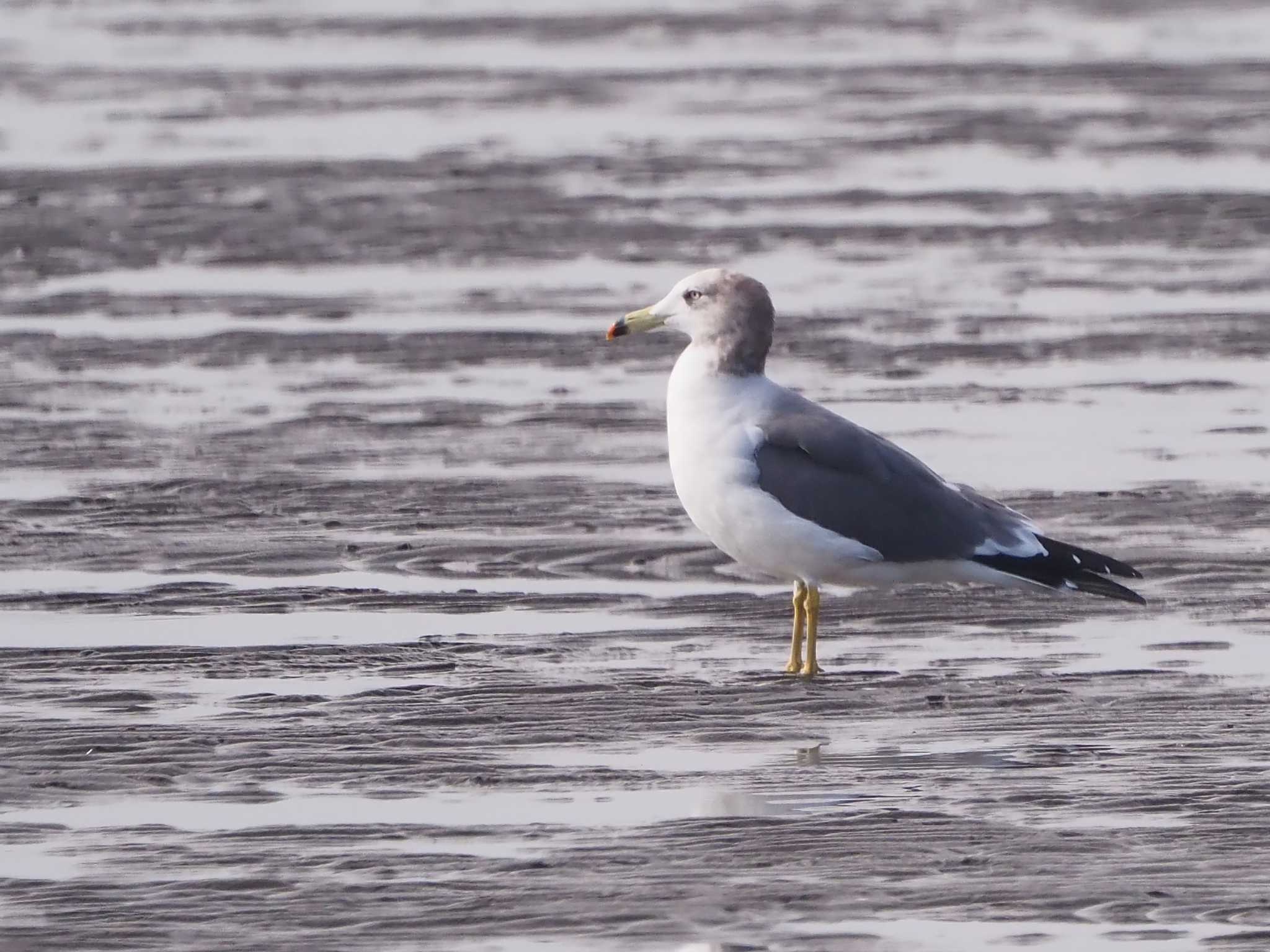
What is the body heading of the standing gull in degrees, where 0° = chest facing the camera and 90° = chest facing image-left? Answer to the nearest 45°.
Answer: approximately 90°
